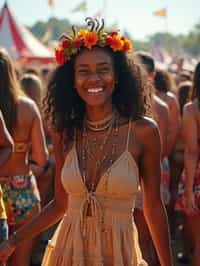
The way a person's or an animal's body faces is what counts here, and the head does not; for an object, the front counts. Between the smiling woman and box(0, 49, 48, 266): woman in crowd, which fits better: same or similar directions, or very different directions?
very different directions

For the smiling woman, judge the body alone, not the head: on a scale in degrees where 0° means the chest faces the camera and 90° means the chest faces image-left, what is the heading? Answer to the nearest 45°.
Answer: approximately 0°
